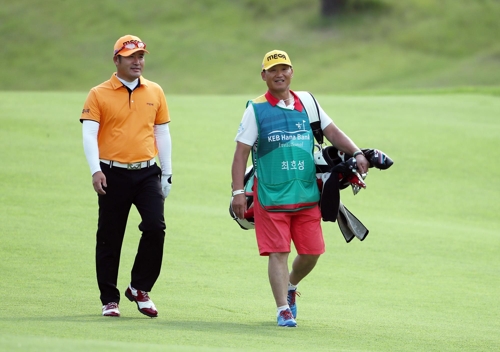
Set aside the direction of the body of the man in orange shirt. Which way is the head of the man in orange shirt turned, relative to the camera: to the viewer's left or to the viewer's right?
to the viewer's right

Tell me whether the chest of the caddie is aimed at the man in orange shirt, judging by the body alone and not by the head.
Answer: no

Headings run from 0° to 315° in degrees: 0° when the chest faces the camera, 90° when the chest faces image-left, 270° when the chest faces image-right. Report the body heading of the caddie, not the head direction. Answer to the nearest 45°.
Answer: approximately 0°
